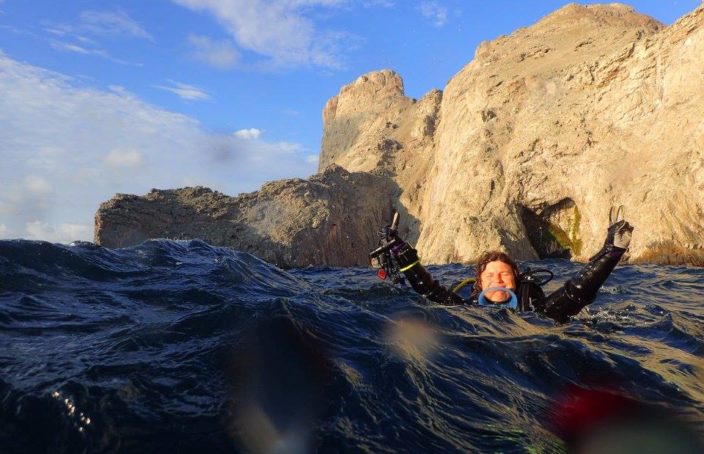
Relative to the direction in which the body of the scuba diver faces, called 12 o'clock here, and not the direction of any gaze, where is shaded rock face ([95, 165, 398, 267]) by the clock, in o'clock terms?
The shaded rock face is roughly at 5 o'clock from the scuba diver.

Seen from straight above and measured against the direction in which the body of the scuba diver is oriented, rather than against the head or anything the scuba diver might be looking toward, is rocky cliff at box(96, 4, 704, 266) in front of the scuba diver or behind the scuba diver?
behind

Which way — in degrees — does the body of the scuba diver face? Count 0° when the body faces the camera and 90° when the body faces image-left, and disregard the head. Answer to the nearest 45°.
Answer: approximately 0°
